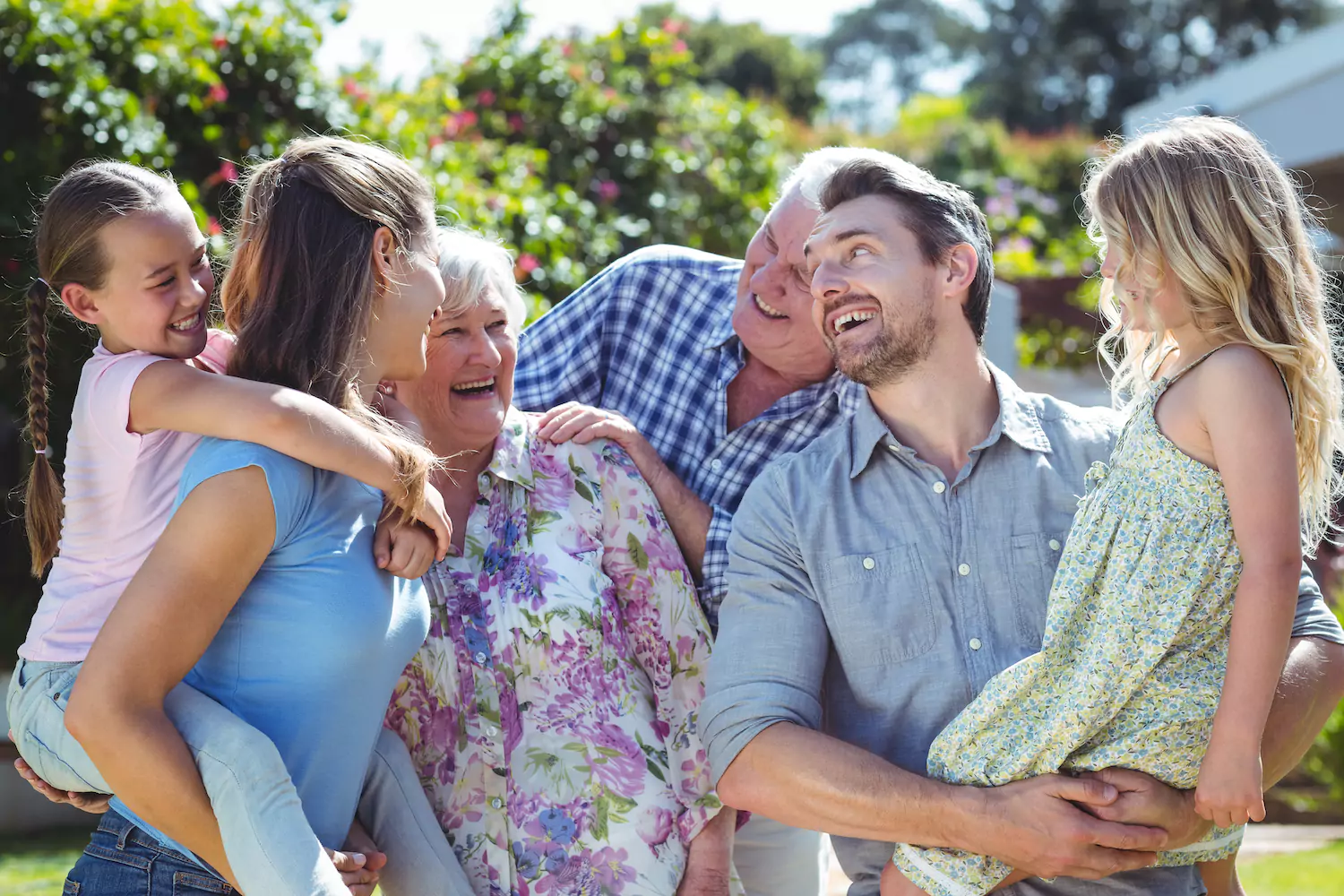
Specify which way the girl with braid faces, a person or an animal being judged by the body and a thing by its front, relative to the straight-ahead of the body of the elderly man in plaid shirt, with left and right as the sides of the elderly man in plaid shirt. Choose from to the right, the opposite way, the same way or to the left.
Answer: to the left

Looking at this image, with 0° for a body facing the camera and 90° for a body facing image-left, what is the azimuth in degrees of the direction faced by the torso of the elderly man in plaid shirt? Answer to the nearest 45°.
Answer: approximately 0°

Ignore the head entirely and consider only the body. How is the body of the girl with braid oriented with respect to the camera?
to the viewer's right

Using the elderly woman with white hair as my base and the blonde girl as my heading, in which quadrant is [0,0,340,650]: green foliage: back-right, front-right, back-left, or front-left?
back-left

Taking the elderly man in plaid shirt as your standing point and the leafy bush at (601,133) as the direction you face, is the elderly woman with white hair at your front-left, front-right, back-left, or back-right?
back-left

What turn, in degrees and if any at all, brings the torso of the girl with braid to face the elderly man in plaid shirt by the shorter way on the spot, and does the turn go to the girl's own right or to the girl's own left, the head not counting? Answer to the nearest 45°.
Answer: approximately 45° to the girl's own left

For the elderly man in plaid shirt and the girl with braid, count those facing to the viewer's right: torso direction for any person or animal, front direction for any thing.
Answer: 1

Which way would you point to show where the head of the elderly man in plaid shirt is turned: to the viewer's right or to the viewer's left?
to the viewer's left

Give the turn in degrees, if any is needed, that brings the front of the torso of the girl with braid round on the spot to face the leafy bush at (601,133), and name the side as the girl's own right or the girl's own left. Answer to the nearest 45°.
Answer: approximately 90° to the girl's own left

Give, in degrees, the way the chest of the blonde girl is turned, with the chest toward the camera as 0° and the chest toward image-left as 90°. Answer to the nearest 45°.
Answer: approximately 90°

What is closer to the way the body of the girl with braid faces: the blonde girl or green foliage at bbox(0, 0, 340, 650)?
the blonde girl

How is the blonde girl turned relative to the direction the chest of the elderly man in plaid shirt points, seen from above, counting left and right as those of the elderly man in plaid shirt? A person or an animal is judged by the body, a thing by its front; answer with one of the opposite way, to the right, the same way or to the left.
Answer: to the right

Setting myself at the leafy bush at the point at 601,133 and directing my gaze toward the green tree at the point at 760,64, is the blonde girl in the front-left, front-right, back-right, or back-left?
back-right
